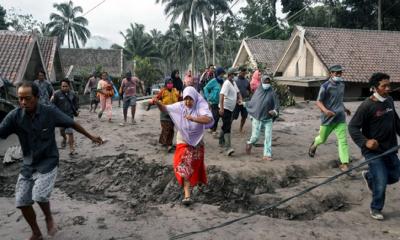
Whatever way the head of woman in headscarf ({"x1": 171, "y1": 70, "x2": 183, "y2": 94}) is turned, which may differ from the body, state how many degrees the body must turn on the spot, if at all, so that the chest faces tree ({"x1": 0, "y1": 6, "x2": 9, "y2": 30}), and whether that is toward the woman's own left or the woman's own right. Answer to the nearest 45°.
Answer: approximately 135° to the woman's own right

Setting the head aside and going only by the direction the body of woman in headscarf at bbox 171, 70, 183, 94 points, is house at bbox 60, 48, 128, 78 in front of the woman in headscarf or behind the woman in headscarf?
behind

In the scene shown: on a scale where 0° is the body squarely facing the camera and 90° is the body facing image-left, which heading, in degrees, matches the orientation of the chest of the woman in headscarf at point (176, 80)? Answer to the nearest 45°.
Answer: approximately 0°

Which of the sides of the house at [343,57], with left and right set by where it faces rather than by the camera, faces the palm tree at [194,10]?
right

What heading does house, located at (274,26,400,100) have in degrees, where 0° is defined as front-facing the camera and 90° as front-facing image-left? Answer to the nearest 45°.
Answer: approximately 45°

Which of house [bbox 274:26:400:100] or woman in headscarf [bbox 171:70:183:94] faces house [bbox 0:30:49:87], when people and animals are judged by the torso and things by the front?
house [bbox 274:26:400:100]
